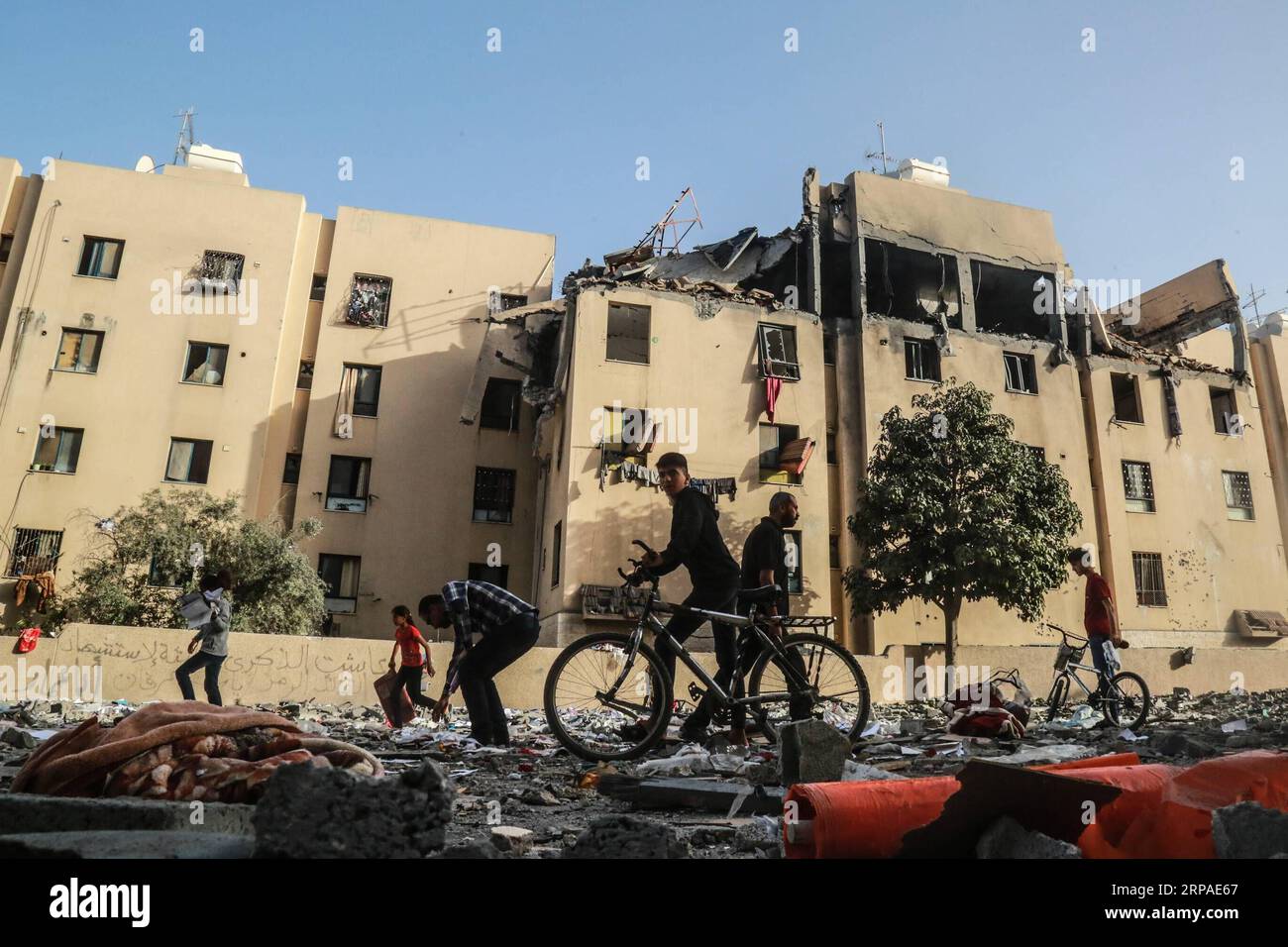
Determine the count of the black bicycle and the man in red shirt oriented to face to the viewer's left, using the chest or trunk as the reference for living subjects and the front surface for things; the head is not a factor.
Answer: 2

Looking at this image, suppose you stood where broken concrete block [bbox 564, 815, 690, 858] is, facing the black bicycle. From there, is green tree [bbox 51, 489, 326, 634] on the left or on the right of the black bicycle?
left

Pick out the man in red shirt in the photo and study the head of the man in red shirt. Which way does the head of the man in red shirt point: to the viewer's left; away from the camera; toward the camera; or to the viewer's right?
to the viewer's left

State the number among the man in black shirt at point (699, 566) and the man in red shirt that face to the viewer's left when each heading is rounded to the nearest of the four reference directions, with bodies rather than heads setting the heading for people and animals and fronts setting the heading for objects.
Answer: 2

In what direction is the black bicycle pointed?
to the viewer's left

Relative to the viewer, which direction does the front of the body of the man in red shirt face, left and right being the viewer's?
facing to the left of the viewer

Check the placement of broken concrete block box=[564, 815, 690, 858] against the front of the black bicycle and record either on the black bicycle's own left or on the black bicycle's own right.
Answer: on the black bicycle's own left

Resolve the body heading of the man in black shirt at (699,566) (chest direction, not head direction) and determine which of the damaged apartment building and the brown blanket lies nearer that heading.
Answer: the brown blanket

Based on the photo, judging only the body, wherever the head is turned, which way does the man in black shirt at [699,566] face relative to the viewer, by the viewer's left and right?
facing to the left of the viewer

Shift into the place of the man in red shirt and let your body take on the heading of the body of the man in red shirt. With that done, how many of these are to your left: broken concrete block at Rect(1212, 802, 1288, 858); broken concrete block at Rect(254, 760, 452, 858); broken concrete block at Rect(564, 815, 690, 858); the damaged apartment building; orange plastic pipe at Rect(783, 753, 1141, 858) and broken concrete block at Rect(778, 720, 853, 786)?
5
